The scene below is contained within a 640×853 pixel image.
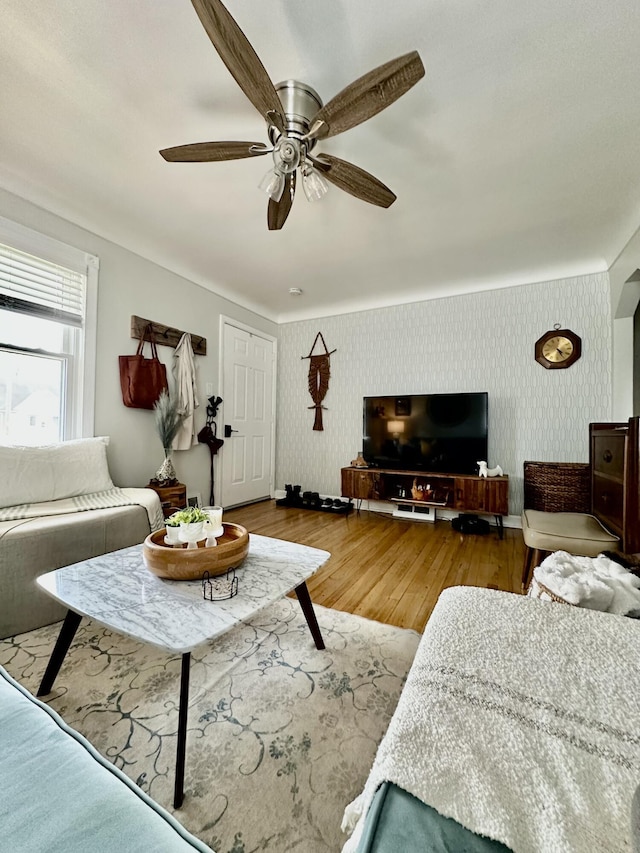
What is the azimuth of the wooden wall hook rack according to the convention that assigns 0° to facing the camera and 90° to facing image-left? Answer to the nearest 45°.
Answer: approximately 315°

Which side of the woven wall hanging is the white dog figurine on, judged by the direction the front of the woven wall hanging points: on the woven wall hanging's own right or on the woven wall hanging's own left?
on the woven wall hanging's own left

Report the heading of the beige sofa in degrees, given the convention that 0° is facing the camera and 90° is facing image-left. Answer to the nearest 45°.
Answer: approximately 315°

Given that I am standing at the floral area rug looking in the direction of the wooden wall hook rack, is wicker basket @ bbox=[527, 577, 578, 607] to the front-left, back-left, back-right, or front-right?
back-right

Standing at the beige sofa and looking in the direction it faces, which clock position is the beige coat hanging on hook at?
The beige coat hanging on hook is roughly at 9 o'clock from the beige sofa.

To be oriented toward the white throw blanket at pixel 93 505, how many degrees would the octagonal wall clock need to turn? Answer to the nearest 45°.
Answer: approximately 45° to its right

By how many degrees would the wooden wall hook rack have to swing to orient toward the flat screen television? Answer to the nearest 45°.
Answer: approximately 45° to its left

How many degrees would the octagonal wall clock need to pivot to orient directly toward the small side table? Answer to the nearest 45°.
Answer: approximately 45° to its right

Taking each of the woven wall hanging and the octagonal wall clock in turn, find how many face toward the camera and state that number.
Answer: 2

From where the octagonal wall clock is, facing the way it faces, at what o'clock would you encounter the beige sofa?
The beige sofa is roughly at 1 o'clock from the octagonal wall clock.
